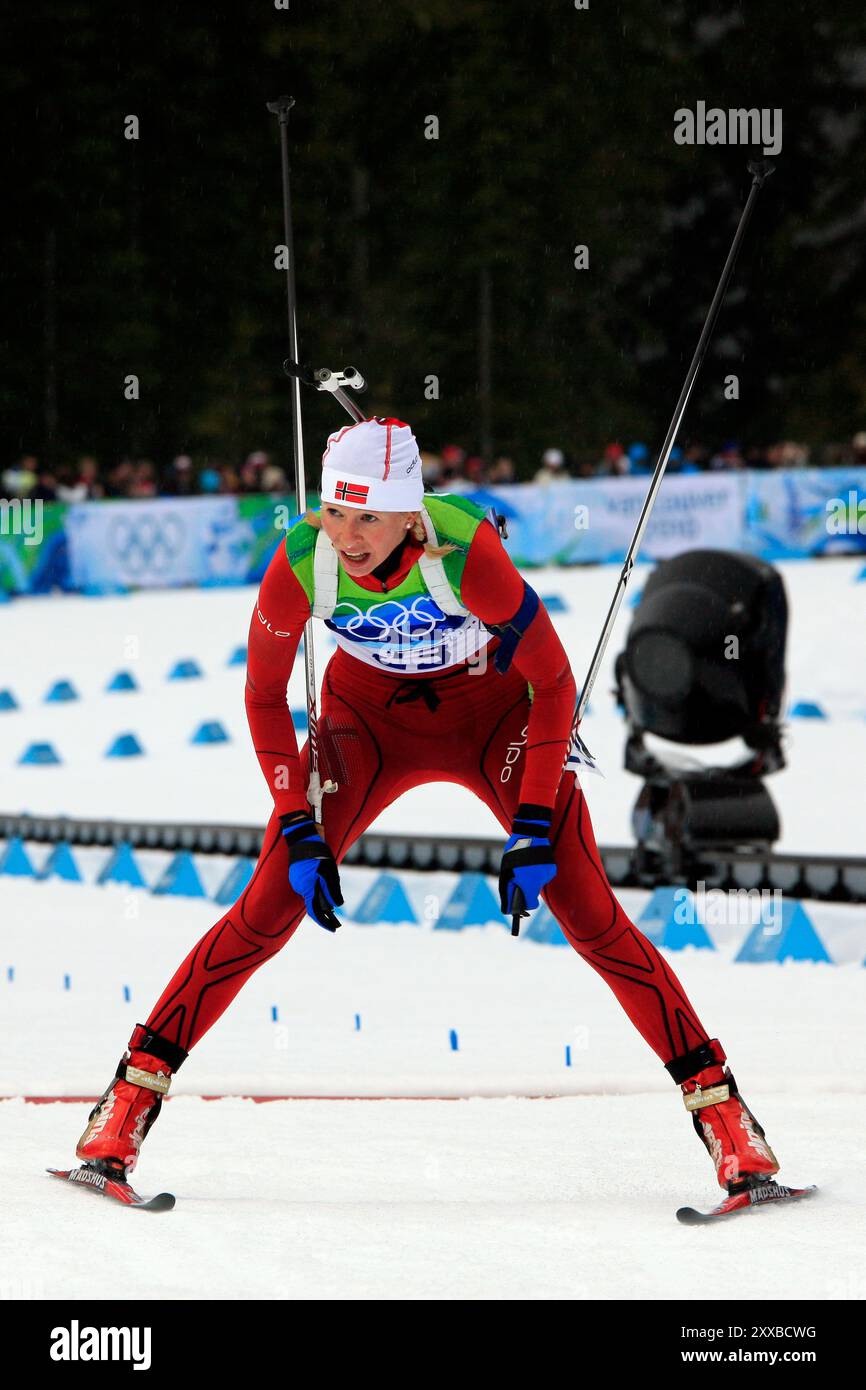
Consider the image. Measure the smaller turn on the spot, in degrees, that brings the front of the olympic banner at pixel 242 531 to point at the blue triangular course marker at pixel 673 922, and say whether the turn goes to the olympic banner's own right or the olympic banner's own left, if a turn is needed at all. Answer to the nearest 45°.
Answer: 0° — it already faces it

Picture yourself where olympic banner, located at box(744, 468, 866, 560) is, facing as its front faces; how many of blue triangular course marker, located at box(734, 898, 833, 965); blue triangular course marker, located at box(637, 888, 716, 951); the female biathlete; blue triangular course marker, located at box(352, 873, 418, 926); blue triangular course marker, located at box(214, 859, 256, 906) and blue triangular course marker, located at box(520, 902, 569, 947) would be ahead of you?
6

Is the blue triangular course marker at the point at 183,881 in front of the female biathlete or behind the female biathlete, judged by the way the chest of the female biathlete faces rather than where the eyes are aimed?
behind

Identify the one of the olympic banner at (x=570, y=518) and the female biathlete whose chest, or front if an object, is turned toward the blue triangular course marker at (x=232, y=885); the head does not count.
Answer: the olympic banner

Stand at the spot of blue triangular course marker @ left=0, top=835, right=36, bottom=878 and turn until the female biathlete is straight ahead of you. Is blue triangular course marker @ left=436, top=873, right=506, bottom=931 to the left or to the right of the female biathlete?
left

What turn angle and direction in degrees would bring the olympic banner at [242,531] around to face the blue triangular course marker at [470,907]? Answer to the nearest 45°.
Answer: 0° — it already faces it

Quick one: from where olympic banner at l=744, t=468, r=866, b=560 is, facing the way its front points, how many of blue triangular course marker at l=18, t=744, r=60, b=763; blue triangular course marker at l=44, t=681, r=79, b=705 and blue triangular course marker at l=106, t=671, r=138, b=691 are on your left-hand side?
0

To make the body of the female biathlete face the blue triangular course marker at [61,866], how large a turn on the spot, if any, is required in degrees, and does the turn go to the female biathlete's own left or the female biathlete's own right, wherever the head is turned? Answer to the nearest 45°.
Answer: approximately 180°

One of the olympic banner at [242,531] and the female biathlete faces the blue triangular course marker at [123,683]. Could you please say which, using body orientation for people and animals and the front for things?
the olympic banner

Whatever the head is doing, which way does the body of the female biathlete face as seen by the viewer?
toward the camera

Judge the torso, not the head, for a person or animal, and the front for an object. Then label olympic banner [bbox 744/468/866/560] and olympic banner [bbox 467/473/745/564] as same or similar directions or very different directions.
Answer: same or similar directions

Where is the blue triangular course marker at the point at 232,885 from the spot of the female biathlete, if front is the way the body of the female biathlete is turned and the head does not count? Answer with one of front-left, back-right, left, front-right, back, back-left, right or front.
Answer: back

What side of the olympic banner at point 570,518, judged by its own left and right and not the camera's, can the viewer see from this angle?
front

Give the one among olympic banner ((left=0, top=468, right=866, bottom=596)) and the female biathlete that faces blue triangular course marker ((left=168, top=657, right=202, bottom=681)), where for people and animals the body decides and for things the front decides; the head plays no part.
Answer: the olympic banner

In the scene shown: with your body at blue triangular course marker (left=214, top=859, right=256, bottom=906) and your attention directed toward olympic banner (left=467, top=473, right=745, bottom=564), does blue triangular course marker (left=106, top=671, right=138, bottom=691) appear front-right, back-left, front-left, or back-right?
front-left

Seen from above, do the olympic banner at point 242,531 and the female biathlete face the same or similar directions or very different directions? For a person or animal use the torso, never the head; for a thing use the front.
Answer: same or similar directions

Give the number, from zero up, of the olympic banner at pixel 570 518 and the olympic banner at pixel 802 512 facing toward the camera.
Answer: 2

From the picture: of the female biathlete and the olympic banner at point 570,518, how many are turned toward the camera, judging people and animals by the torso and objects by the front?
2

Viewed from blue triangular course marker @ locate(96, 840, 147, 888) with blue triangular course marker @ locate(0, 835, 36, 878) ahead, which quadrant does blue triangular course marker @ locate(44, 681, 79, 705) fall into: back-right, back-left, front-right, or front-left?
front-right
